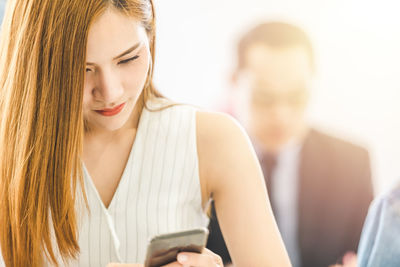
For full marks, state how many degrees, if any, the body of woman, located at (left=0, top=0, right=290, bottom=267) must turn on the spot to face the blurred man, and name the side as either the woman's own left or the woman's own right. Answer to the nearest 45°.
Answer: approximately 135° to the woman's own left

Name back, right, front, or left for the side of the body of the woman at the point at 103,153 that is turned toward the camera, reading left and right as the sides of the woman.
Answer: front
